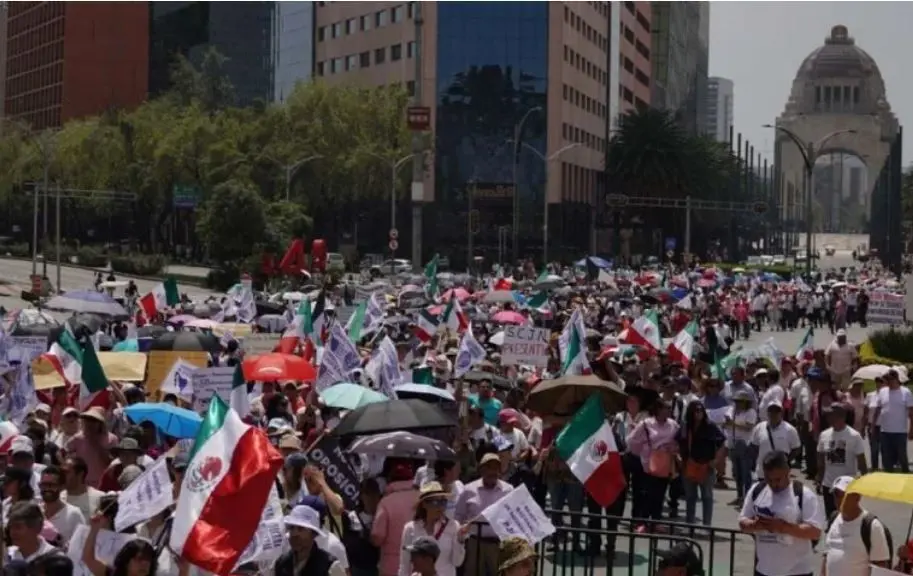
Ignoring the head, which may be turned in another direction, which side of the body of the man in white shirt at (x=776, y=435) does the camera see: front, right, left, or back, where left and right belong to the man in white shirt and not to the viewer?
front

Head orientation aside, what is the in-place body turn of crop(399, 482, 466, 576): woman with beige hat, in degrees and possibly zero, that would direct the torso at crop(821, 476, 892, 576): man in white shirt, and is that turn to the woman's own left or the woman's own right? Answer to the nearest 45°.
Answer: approximately 90° to the woman's own left

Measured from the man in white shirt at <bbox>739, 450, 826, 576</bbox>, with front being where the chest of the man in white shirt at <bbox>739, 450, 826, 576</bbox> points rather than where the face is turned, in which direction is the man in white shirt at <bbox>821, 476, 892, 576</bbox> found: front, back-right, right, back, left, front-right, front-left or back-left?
left

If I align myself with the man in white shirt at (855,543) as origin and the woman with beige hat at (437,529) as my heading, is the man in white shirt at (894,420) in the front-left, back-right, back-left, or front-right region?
back-right

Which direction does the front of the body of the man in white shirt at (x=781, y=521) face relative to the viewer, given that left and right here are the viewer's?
facing the viewer and to the left of the viewer

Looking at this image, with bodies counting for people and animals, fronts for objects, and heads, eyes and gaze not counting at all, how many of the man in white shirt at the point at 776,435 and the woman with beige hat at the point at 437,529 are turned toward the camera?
2

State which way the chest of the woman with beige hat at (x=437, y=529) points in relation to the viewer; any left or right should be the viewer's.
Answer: facing the viewer

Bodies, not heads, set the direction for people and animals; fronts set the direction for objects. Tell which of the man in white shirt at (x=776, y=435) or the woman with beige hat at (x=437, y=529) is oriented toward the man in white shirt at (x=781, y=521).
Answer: the man in white shirt at (x=776, y=435)

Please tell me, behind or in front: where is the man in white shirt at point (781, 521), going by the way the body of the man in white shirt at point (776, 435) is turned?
in front
